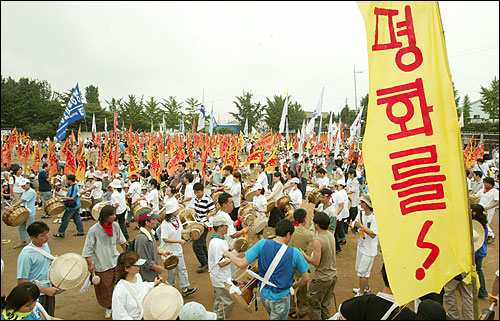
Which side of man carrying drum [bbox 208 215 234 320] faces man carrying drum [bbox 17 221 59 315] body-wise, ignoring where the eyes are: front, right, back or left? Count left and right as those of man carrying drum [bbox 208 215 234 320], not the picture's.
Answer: back

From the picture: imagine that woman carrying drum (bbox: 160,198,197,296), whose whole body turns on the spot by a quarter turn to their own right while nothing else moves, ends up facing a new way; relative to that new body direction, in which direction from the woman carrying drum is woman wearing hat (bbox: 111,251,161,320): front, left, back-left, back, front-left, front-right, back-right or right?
front

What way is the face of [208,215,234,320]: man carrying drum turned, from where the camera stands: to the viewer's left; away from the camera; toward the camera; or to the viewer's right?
to the viewer's right

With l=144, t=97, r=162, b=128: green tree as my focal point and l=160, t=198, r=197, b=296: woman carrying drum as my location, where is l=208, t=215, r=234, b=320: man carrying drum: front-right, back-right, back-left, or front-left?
back-right

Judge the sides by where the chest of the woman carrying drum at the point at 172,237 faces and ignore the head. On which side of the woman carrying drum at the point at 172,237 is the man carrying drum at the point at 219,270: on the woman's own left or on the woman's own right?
on the woman's own right

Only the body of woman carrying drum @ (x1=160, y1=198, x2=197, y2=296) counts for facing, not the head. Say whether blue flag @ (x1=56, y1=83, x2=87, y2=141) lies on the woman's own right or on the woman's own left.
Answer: on the woman's own left

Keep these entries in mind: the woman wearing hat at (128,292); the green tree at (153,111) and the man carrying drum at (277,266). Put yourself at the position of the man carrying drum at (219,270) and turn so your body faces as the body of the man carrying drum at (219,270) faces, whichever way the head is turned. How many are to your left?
1

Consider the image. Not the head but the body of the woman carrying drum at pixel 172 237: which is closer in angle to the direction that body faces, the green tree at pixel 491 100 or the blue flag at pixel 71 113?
the green tree

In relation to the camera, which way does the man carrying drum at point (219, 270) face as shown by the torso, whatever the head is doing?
to the viewer's right
